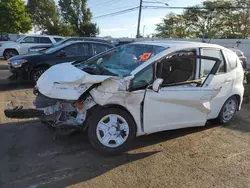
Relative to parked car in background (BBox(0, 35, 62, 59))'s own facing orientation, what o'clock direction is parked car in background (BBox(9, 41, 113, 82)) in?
parked car in background (BBox(9, 41, 113, 82)) is roughly at 9 o'clock from parked car in background (BBox(0, 35, 62, 59)).

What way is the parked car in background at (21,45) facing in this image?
to the viewer's left

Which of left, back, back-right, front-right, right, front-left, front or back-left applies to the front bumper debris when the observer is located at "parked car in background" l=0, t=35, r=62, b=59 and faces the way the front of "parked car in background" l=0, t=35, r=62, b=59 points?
left

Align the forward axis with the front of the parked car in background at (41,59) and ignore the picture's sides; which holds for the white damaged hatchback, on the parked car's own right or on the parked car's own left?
on the parked car's own left
